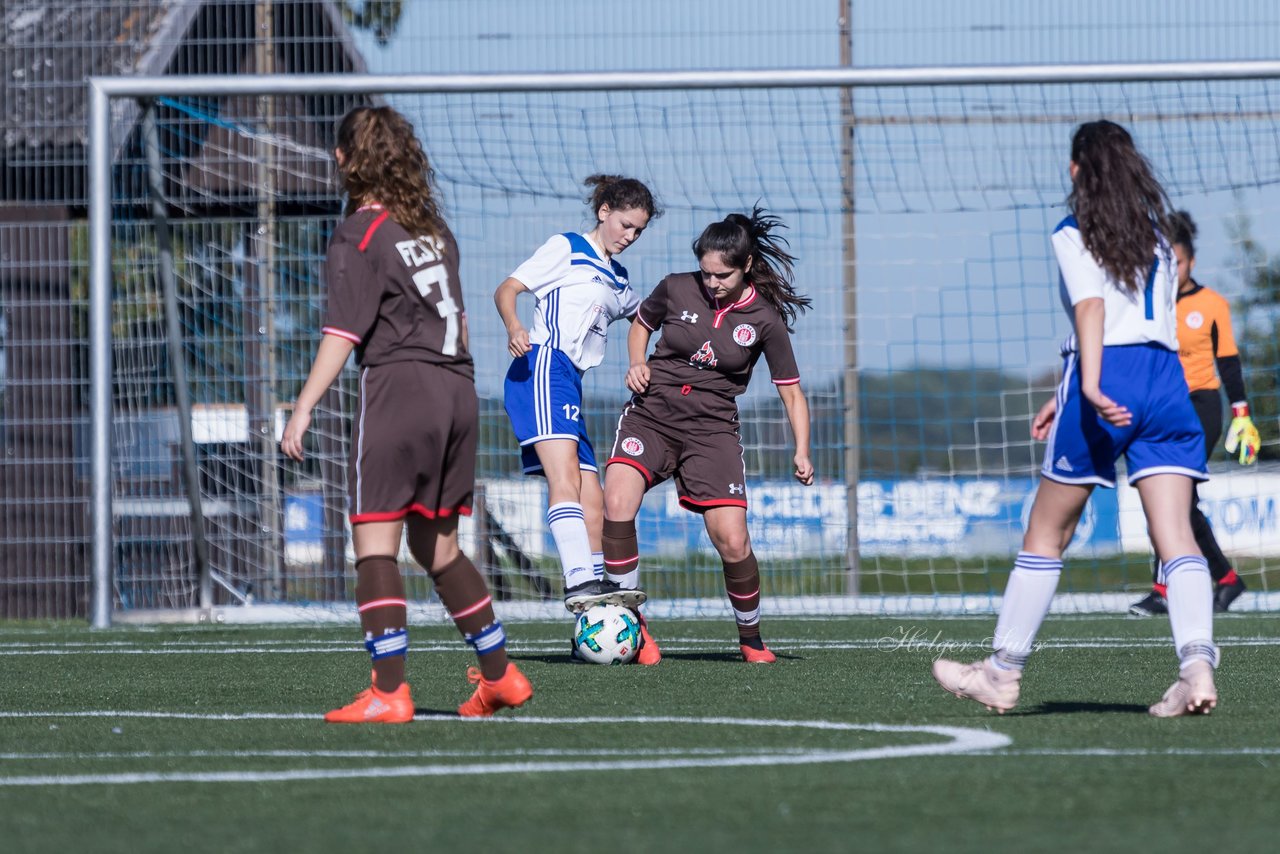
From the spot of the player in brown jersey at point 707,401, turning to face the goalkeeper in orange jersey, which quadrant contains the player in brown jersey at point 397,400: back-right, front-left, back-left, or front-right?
back-right

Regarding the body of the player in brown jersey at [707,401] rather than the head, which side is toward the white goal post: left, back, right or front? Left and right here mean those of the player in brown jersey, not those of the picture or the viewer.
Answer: back

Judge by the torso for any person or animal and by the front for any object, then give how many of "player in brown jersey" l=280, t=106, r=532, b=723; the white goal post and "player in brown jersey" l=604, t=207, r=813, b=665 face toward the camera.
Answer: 2

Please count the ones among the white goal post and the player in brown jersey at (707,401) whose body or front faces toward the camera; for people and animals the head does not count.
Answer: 2

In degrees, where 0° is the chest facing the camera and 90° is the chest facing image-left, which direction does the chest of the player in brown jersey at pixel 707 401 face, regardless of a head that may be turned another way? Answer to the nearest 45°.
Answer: approximately 0°

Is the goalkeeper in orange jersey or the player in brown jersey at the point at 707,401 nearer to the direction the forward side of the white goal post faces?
the player in brown jersey

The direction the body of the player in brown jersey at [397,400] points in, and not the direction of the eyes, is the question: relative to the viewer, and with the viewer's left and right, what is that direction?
facing away from the viewer and to the left of the viewer

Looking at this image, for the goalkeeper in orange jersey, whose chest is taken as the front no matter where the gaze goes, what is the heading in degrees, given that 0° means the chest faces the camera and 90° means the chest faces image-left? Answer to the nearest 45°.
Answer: approximately 45°

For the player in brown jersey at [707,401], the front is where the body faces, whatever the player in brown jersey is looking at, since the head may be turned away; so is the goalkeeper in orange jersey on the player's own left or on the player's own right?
on the player's own left

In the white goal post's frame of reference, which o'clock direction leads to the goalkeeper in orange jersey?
The goalkeeper in orange jersey is roughly at 10 o'clock from the white goal post.

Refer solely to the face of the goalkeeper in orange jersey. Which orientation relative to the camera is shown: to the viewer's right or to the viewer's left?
to the viewer's left
